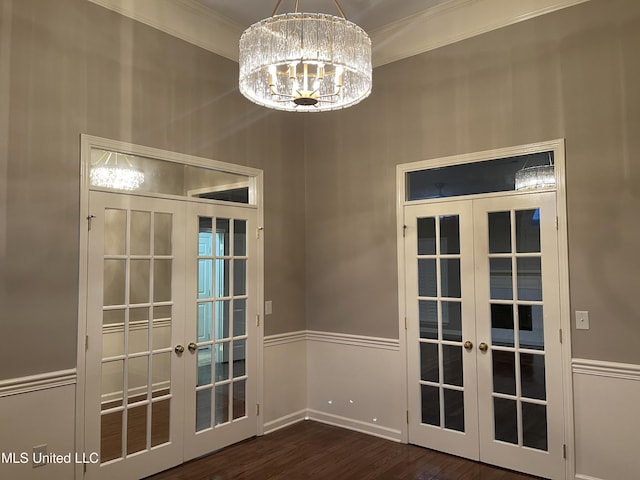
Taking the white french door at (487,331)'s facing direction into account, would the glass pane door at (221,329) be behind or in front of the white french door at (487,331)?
in front

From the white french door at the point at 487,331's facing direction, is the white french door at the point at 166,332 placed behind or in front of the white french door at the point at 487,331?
in front

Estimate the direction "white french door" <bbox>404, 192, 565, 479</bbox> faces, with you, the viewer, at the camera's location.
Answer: facing the viewer and to the left of the viewer

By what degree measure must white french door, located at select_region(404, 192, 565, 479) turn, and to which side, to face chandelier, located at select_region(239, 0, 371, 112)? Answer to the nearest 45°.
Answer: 0° — it already faces it

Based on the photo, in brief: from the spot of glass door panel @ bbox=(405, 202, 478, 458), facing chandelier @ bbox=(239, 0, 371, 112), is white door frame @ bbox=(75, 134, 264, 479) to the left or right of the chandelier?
right
